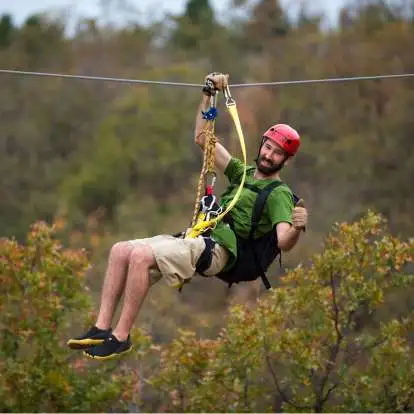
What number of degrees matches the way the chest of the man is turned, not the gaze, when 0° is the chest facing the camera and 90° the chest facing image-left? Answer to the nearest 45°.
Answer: approximately 45°

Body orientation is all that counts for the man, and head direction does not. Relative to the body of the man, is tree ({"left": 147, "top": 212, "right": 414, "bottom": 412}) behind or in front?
behind

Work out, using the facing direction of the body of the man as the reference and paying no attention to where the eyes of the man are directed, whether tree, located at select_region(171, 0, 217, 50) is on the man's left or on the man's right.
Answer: on the man's right

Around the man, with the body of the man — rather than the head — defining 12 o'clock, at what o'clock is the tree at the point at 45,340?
The tree is roughly at 4 o'clock from the man.
